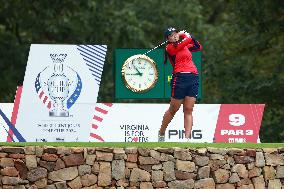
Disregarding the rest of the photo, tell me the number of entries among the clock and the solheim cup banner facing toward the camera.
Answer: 2

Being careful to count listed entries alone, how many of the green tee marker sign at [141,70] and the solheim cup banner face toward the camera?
2

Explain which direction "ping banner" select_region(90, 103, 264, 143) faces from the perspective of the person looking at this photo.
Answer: facing the viewer

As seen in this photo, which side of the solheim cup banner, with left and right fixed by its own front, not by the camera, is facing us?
front

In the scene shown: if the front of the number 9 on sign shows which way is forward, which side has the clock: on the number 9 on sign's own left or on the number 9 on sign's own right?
on the number 9 on sign's own right

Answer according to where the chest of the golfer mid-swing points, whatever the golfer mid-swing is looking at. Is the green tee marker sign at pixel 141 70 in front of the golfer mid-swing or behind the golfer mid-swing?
behind

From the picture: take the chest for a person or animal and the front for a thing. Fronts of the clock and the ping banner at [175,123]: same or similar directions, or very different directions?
same or similar directions

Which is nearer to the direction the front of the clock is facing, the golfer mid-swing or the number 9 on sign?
the golfer mid-swing
